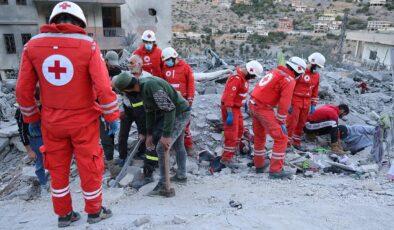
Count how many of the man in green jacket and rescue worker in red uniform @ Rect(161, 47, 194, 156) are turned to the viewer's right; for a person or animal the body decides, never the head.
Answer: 0

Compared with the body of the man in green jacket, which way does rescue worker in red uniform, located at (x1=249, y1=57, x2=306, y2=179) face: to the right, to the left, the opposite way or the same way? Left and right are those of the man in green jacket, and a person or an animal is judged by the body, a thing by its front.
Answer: the opposite way

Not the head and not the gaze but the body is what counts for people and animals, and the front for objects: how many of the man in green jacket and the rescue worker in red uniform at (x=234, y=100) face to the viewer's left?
1

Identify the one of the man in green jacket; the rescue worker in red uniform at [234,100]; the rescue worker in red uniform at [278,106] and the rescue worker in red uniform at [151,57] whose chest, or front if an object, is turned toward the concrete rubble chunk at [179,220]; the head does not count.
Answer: the rescue worker in red uniform at [151,57]

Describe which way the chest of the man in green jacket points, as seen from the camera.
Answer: to the viewer's left

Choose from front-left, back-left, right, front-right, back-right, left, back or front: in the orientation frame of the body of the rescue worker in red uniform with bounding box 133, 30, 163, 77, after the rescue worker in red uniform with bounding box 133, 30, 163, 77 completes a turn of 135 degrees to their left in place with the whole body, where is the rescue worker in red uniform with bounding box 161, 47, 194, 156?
right

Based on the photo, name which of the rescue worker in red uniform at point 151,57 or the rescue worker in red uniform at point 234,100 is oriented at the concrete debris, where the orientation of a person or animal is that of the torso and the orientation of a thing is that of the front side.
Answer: the rescue worker in red uniform at point 151,57

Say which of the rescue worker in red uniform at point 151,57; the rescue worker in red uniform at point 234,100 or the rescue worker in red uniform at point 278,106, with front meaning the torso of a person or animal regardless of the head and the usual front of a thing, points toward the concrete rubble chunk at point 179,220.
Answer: the rescue worker in red uniform at point 151,57

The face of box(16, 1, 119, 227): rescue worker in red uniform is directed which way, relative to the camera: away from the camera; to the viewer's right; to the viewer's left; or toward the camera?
away from the camera
